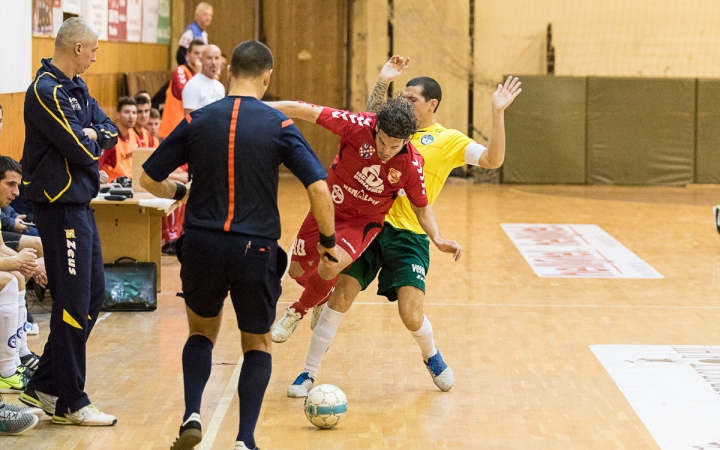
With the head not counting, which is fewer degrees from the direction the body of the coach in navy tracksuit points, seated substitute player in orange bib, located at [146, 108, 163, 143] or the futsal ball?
the futsal ball

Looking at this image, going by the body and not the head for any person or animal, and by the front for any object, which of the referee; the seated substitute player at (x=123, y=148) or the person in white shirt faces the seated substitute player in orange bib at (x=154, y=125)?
the referee

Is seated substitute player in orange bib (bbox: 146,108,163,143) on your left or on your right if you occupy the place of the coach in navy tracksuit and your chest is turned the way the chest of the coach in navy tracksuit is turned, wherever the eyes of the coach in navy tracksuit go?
on your left

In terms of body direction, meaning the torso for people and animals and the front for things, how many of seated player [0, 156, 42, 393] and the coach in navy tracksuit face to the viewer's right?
2

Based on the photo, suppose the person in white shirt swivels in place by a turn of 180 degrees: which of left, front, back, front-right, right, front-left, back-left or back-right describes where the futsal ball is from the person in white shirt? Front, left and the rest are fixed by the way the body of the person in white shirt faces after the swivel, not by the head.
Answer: back-left

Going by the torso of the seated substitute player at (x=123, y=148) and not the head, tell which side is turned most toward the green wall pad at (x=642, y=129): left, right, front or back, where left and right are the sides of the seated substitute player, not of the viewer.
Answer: left

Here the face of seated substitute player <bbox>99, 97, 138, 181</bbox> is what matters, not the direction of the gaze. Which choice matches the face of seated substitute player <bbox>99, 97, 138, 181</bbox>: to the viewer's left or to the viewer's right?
to the viewer's right

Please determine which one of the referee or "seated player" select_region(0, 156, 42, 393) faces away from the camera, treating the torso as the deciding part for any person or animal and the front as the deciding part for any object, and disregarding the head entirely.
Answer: the referee

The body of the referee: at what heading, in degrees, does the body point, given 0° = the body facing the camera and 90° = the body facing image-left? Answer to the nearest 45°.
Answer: approximately 180°

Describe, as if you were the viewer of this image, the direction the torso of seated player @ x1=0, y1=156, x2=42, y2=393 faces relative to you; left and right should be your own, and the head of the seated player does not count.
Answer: facing to the right of the viewer

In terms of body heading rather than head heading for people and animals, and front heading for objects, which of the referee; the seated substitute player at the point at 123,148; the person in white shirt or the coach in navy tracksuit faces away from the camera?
the referee

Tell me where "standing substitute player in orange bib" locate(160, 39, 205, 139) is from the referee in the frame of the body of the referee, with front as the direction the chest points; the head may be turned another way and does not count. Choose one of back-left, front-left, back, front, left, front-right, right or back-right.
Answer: front
